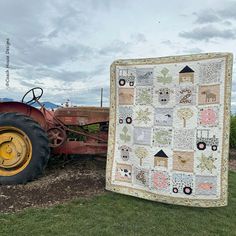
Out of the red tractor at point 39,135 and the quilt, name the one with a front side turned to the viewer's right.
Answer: the red tractor

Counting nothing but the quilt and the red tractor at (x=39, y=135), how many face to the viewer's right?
1

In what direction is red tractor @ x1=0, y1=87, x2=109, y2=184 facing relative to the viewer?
to the viewer's right

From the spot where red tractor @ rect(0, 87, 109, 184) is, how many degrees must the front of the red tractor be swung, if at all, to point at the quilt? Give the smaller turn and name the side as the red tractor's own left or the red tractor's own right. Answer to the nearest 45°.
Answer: approximately 45° to the red tractor's own right

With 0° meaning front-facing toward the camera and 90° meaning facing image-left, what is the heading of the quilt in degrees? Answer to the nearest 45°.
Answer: approximately 45°

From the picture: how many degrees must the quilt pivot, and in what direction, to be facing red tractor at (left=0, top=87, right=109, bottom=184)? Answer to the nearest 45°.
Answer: approximately 45° to its right
